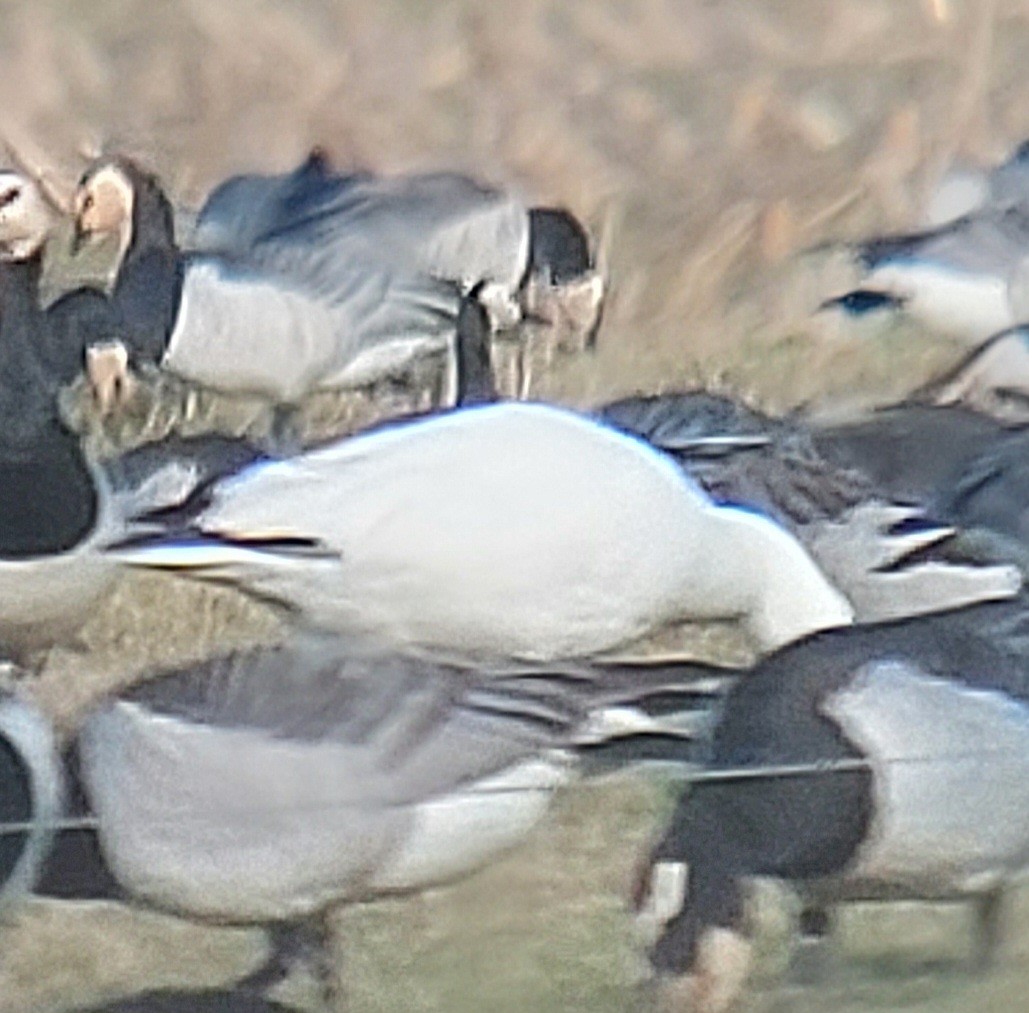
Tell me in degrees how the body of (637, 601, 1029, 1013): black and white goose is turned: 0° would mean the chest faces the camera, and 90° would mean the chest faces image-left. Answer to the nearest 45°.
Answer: approximately 90°

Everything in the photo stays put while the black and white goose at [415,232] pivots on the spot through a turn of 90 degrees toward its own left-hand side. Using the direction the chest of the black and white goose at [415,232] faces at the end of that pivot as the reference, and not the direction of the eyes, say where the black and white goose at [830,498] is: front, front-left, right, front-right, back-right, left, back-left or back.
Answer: right

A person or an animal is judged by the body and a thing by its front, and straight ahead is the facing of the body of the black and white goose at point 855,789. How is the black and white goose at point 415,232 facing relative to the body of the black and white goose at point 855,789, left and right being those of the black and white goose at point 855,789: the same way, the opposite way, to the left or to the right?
the opposite way

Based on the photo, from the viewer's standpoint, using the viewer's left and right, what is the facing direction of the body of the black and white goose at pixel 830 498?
facing to the left of the viewer

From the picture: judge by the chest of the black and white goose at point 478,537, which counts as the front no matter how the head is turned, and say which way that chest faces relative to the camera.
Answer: to the viewer's right

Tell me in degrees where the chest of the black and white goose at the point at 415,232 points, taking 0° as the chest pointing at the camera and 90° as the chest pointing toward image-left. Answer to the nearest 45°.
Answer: approximately 270°

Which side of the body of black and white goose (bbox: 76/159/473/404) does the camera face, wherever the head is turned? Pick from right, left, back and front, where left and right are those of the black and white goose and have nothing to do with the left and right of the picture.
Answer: left

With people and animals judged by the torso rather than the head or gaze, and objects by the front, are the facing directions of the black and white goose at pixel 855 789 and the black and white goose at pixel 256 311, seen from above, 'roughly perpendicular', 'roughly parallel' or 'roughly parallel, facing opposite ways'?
roughly parallel
